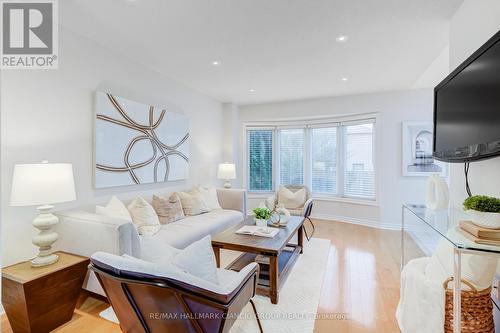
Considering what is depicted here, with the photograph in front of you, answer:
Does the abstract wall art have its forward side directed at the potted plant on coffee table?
yes

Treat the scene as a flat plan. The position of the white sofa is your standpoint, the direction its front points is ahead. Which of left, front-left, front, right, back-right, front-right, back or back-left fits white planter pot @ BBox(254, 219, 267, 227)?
front-left

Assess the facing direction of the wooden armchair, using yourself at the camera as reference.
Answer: facing away from the viewer and to the right of the viewer

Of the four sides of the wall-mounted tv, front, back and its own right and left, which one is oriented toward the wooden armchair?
front

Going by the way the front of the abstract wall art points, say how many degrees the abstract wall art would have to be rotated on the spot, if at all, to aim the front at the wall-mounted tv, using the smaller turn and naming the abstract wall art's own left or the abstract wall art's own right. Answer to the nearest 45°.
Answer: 0° — it already faces it

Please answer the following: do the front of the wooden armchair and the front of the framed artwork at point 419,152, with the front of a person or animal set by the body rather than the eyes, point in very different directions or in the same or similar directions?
very different directions

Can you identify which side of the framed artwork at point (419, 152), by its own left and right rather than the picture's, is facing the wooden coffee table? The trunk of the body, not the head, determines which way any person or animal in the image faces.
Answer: front

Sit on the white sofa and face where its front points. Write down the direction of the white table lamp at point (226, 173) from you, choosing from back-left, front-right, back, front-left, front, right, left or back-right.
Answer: left

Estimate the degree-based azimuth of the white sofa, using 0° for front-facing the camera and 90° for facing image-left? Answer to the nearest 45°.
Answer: approximately 315°
